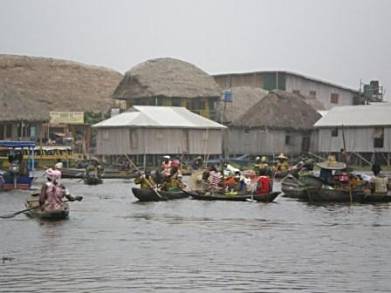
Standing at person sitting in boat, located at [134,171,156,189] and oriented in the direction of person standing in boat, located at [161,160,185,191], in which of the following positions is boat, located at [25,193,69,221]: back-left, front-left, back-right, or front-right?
back-right

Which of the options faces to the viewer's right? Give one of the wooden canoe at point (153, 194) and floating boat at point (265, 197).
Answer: the floating boat

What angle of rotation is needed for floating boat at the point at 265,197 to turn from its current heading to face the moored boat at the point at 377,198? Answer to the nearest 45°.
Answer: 0° — it already faces it

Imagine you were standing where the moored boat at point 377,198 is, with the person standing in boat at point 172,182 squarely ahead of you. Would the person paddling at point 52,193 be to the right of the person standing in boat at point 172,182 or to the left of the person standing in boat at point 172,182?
left

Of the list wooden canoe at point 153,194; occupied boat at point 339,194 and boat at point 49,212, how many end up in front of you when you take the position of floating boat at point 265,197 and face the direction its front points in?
1

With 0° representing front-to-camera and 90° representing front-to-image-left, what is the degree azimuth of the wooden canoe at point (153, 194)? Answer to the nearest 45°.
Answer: approximately 90°

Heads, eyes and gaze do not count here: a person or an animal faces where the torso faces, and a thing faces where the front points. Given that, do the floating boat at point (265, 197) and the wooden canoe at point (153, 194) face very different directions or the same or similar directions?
very different directions

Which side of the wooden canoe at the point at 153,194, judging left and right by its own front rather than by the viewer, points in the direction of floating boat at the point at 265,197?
back

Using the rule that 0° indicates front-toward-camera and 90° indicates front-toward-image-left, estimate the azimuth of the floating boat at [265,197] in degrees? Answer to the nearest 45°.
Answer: approximately 270°

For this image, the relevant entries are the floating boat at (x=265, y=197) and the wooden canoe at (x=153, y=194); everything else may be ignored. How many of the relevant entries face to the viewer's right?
1

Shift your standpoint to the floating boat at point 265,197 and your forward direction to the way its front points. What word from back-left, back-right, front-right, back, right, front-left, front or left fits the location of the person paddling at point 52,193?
back-right
